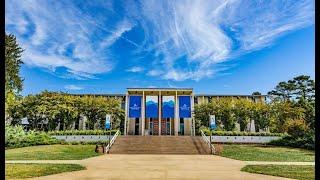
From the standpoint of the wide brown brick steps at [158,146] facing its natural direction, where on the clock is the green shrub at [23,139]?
The green shrub is roughly at 3 o'clock from the wide brown brick steps.

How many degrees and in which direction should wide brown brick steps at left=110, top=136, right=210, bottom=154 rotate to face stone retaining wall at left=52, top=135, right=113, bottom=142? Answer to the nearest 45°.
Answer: approximately 135° to its right

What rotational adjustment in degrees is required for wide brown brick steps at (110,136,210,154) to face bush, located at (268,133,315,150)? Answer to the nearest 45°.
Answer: approximately 90° to its left

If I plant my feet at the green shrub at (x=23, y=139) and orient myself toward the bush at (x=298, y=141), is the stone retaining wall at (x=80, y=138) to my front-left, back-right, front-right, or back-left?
front-left

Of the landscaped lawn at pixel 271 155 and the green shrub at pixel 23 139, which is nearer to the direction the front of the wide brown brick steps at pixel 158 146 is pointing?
the landscaped lawn

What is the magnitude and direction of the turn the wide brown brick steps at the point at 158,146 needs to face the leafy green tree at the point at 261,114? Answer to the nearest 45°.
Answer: approximately 135° to its left

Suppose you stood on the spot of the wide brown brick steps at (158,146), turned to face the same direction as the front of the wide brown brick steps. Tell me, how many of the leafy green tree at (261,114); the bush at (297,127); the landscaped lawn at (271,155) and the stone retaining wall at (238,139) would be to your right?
0

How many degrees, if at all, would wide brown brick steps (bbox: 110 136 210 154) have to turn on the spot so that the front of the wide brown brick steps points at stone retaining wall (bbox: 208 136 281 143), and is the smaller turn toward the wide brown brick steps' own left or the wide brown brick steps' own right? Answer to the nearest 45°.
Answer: approximately 135° to the wide brown brick steps' own left

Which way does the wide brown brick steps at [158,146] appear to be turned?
toward the camera

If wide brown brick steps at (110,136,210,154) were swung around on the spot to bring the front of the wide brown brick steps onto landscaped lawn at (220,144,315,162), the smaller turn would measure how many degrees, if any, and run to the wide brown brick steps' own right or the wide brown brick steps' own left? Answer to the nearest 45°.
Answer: approximately 45° to the wide brown brick steps' own left

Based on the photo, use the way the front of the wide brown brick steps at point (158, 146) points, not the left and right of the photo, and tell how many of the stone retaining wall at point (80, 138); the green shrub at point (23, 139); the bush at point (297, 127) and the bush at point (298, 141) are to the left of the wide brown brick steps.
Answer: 2

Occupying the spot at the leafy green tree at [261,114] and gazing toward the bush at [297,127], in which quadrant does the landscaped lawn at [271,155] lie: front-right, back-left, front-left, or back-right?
front-right

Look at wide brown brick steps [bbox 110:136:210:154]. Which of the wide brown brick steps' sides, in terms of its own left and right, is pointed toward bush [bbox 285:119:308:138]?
left
